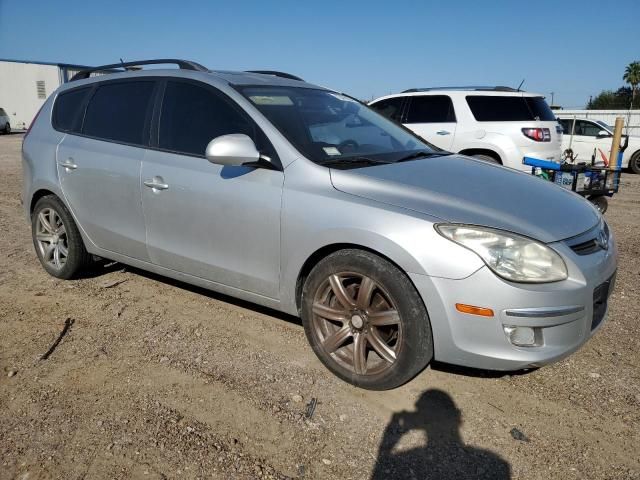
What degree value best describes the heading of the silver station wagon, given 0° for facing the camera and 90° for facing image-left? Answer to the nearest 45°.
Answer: approximately 315°

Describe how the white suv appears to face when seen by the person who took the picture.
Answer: facing away from the viewer and to the left of the viewer

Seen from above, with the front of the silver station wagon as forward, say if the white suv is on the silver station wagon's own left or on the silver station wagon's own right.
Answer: on the silver station wagon's own left

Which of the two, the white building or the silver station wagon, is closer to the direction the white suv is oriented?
the white building

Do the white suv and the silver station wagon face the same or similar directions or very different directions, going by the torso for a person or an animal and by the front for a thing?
very different directions

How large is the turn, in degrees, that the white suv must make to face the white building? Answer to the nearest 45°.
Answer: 0° — it already faces it

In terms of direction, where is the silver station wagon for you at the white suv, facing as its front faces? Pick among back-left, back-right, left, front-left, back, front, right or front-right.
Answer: back-left

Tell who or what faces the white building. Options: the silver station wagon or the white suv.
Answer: the white suv

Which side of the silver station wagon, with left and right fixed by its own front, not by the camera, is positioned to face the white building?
back
